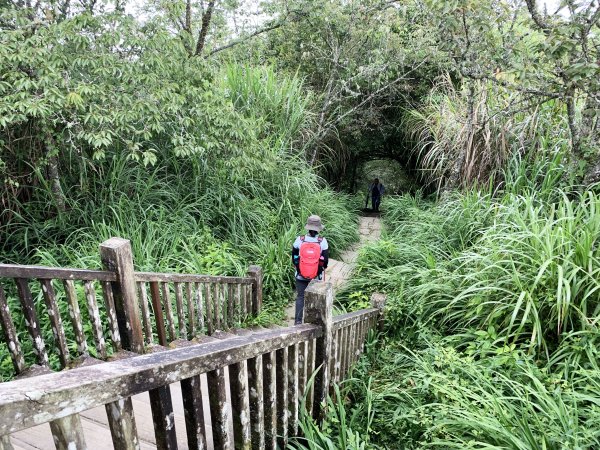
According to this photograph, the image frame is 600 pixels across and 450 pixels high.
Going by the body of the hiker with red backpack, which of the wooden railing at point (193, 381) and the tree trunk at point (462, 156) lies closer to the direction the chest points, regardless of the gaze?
the tree trunk

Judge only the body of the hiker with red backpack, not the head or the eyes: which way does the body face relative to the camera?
away from the camera

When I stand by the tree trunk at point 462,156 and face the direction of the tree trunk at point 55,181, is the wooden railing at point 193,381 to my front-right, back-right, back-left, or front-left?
front-left

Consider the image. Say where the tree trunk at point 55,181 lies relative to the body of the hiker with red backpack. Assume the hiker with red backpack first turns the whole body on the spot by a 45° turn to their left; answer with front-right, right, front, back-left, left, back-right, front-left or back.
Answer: front-left

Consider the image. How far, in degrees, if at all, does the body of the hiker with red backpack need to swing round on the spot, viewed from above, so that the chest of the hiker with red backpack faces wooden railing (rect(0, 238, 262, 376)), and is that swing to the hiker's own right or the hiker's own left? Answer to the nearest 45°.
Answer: approximately 135° to the hiker's own left

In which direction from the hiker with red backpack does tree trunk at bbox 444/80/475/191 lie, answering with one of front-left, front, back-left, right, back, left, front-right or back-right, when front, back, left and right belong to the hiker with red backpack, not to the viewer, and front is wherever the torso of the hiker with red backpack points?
front-right

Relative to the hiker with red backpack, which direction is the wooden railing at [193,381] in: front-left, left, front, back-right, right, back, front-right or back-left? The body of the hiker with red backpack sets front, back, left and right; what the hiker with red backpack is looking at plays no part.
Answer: back
